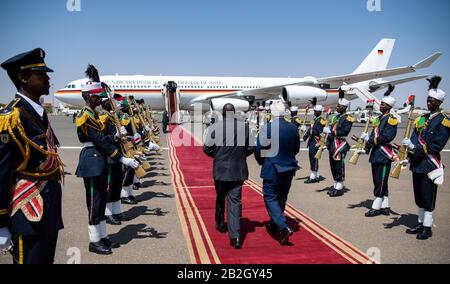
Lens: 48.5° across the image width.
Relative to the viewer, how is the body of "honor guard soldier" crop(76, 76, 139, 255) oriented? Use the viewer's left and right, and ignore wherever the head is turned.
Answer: facing to the right of the viewer

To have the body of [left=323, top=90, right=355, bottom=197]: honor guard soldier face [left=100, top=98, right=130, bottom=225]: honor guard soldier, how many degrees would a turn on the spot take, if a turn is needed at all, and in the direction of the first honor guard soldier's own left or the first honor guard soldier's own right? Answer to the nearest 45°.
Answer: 0° — they already face them

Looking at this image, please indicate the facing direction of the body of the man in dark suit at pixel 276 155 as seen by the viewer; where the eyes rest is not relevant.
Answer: away from the camera

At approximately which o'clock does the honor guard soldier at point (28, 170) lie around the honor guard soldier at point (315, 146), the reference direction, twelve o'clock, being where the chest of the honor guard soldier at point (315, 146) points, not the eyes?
the honor guard soldier at point (28, 170) is roughly at 11 o'clock from the honor guard soldier at point (315, 146).

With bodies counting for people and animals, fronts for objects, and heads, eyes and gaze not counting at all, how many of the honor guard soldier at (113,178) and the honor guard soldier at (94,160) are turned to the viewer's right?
2

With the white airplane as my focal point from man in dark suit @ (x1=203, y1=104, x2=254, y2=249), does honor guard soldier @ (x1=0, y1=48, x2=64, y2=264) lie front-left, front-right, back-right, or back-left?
back-left

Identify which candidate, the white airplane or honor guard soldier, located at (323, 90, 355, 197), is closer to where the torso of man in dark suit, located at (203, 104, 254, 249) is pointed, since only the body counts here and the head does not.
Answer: the white airplane

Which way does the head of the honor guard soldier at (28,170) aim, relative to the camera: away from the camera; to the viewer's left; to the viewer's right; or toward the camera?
to the viewer's right

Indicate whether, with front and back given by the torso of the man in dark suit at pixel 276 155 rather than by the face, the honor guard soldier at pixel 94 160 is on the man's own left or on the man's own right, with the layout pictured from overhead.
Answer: on the man's own left

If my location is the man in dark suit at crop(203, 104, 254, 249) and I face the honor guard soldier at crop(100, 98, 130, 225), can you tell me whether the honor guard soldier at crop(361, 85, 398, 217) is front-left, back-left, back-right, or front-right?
back-right

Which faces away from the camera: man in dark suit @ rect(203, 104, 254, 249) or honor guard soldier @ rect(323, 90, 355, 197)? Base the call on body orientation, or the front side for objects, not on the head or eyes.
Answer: the man in dark suit

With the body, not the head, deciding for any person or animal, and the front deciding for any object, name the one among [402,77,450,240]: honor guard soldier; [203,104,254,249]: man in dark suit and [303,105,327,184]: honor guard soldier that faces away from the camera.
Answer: the man in dark suit

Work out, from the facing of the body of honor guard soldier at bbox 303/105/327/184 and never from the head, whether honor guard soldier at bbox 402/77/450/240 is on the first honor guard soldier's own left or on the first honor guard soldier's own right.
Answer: on the first honor guard soldier's own left

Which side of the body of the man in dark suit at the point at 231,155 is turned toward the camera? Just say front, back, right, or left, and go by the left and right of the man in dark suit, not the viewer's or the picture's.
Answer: back

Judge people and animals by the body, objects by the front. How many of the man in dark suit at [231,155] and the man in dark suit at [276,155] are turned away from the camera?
2

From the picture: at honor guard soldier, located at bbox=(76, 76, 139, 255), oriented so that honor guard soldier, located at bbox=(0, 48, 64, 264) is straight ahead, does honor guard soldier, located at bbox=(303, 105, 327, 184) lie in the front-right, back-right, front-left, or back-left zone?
back-left

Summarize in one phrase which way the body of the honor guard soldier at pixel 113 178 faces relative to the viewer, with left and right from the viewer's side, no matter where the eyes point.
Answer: facing to the right of the viewer
